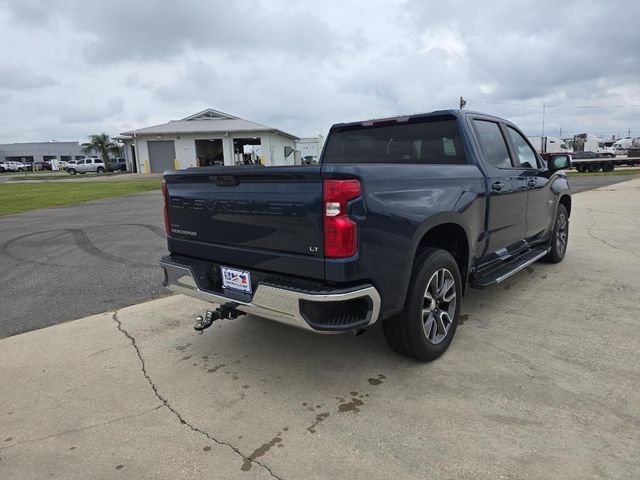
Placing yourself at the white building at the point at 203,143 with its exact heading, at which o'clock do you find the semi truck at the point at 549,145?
The semi truck is roughly at 9 o'clock from the white building.

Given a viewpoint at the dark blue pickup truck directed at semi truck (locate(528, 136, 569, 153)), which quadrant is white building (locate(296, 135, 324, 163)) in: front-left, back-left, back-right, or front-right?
front-left

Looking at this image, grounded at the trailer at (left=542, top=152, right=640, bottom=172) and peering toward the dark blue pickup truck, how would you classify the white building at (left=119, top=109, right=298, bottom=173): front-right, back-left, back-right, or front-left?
front-right

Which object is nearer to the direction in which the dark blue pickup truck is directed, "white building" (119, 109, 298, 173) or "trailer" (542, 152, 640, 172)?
the trailer

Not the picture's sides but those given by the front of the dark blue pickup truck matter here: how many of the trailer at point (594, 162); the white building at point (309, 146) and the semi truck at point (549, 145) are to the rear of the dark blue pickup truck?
0

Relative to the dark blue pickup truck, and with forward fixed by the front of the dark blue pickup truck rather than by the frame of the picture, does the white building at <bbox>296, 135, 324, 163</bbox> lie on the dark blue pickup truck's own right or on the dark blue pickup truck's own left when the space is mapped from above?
on the dark blue pickup truck's own left

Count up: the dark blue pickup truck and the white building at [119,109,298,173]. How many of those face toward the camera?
1

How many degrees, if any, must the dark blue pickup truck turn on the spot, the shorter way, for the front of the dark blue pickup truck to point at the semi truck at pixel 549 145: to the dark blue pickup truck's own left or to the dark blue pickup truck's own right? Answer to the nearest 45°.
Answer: approximately 45° to the dark blue pickup truck's own left

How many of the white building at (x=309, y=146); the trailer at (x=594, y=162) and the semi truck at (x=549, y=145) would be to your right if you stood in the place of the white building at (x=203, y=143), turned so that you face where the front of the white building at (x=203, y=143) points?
0

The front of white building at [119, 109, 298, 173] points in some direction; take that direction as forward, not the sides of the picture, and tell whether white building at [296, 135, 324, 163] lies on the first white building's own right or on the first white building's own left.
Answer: on the first white building's own left

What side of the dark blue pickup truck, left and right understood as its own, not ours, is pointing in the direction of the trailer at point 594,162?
front

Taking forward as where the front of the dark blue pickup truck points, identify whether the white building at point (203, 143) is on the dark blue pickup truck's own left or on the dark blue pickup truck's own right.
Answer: on the dark blue pickup truck's own left

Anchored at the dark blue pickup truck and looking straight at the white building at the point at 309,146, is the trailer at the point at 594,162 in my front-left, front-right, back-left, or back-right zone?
front-right

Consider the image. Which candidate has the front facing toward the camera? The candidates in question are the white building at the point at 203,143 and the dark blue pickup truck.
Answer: the white building

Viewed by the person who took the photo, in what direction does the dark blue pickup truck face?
facing away from the viewer and to the right of the viewer

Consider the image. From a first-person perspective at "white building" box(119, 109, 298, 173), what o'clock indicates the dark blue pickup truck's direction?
The dark blue pickup truck is roughly at 12 o'clock from the white building.

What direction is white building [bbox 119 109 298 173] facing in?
toward the camera

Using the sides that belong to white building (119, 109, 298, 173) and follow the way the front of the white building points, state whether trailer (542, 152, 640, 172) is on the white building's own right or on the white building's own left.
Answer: on the white building's own left

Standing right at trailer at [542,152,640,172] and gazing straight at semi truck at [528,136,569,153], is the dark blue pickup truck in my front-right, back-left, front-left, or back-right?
back-left
